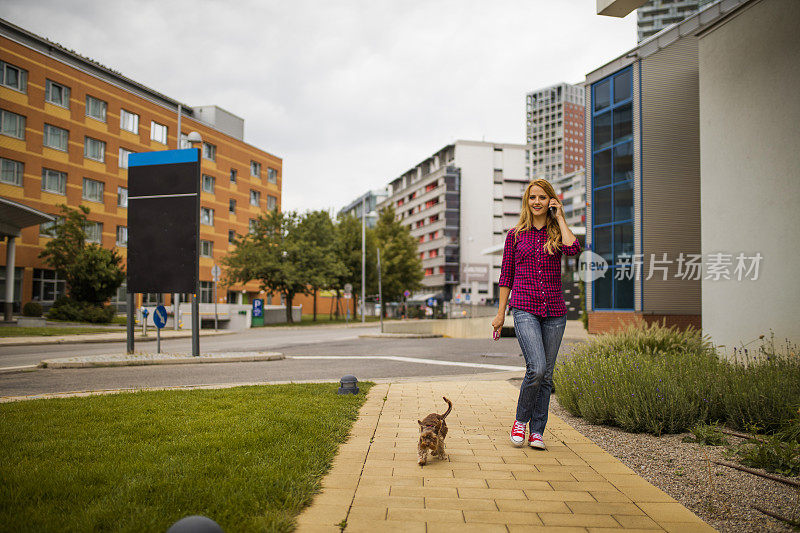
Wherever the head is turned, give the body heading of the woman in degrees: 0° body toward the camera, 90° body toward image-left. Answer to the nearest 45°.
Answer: approximately 0°

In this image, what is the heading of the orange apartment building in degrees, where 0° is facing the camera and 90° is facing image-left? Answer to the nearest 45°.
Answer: approximately 315°

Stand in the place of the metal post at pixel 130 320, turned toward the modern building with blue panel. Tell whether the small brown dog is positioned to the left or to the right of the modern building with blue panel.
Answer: right

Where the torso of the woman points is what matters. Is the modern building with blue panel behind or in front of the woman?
behind

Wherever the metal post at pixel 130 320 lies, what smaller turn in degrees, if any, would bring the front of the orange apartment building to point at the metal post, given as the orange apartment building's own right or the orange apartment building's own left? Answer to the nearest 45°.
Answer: approximately 45° to the orange apartment building's own right

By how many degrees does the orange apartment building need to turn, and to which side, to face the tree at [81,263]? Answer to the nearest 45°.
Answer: approximately 45° to its right

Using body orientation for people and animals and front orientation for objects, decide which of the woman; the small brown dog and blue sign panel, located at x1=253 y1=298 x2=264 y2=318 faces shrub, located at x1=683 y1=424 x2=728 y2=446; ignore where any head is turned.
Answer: the blue sign panel

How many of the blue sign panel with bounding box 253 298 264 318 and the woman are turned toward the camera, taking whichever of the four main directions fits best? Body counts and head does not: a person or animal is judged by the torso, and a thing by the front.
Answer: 2
